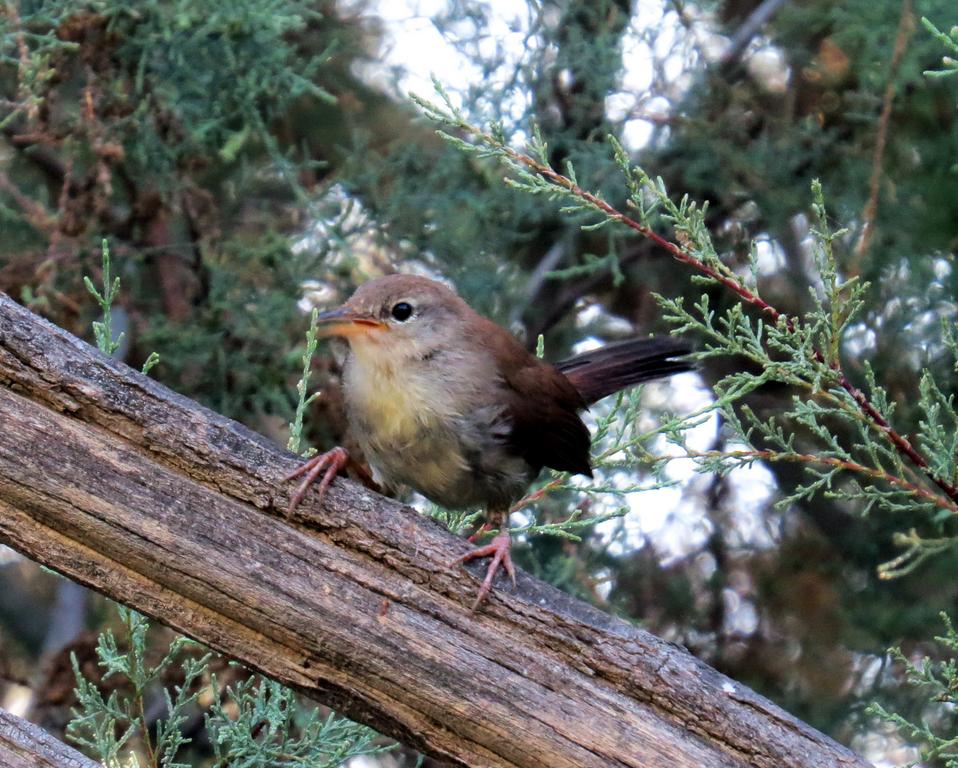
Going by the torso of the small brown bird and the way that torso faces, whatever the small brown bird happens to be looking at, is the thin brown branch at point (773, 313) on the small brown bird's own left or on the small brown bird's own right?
on the small brown bird's own left

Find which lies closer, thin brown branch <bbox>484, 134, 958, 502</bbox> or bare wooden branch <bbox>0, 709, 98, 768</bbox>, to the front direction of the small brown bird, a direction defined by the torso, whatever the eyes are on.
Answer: the bare wooden branch

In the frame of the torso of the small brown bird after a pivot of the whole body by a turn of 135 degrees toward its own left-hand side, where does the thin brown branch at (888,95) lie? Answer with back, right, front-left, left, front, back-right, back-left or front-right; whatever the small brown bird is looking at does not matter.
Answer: front-left

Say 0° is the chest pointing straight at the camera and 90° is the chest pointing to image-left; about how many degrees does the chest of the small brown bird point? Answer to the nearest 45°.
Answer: approximately 45°

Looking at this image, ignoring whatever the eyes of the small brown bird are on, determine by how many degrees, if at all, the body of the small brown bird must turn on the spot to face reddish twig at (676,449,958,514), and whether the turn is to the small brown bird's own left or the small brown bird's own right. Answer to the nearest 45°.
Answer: approximately 90° to the small brown bird's own left
